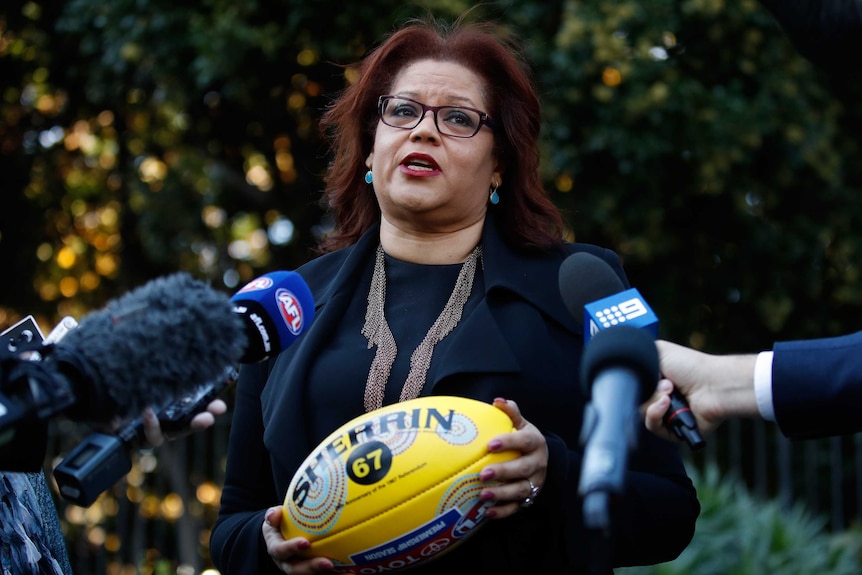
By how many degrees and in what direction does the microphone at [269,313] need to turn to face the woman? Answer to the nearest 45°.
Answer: approximately 45° to its left

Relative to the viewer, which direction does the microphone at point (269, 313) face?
to the viewer's right
